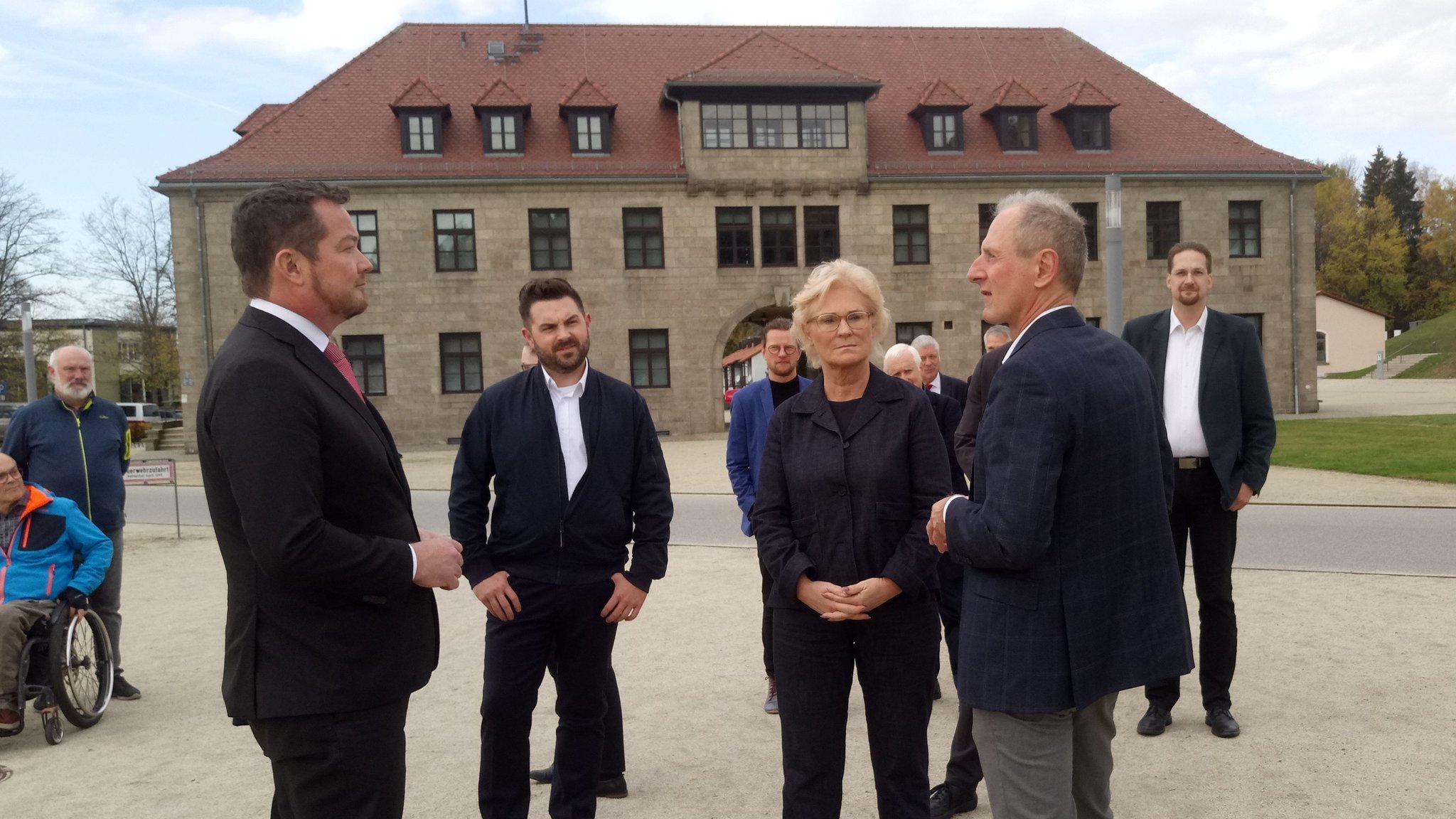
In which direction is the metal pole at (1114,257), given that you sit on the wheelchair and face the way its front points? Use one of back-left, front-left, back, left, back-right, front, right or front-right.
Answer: back-left

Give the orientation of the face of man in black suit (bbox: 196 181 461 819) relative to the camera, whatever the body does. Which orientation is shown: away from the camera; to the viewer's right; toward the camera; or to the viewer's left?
to the viewer's right

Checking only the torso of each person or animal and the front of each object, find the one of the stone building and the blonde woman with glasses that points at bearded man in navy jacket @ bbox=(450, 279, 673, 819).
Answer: the stone building

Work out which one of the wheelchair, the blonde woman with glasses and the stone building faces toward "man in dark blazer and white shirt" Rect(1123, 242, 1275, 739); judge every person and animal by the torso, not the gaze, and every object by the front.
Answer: the stone building

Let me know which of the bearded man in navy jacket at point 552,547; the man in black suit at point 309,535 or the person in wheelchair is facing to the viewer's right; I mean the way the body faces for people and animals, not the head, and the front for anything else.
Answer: the man in black suit

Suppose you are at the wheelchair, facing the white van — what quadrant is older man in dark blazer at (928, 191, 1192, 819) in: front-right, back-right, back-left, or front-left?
back-right

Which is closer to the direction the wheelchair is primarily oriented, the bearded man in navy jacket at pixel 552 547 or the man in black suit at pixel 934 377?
the bearded man in navy jacket
